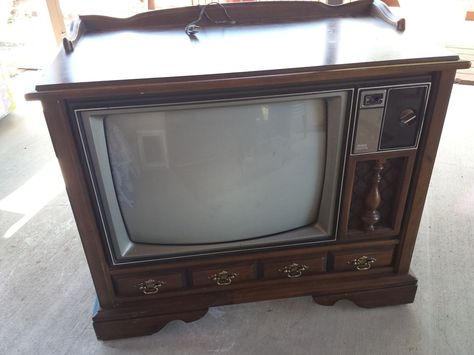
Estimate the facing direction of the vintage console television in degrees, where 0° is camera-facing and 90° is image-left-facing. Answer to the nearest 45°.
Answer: approximately 0°
